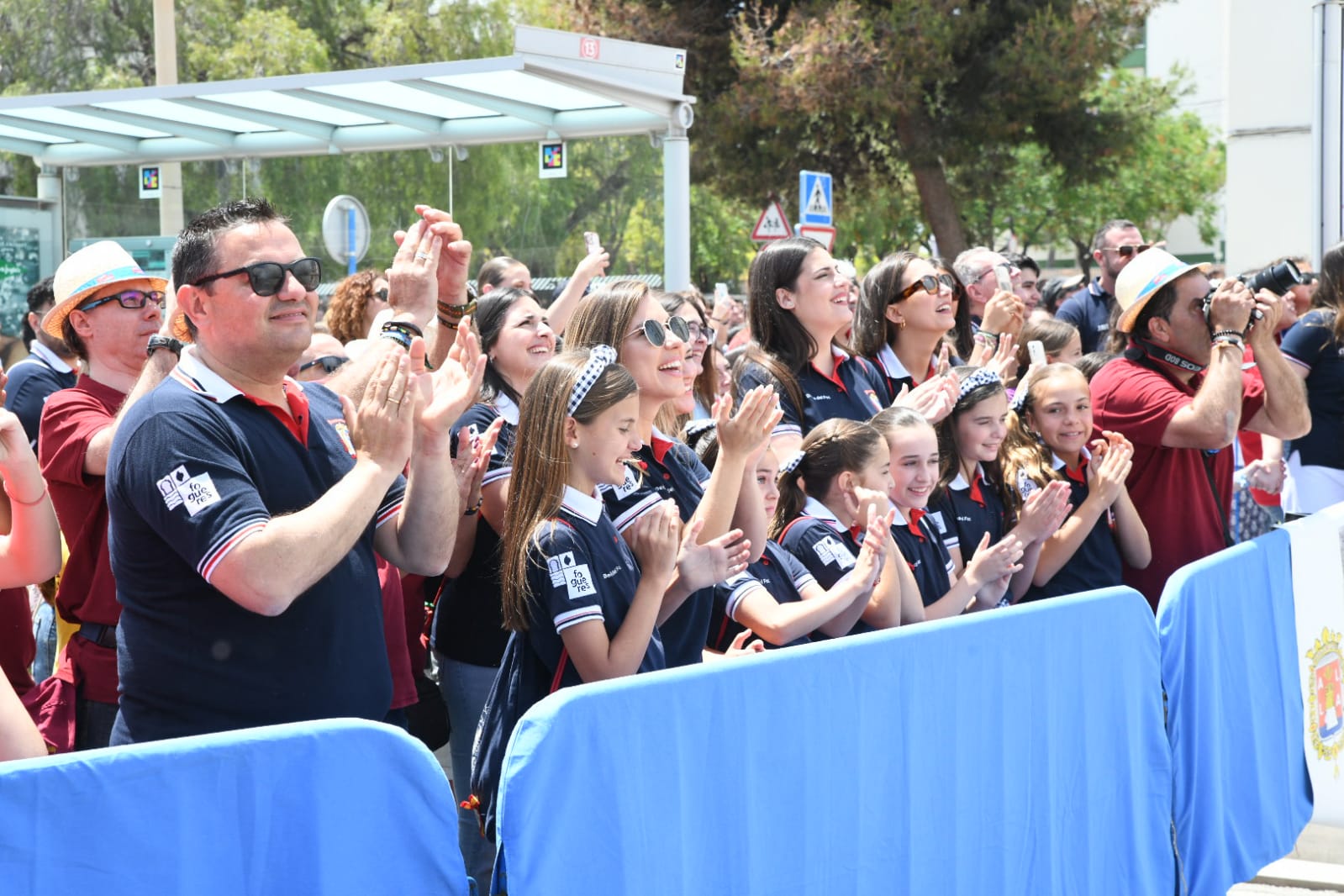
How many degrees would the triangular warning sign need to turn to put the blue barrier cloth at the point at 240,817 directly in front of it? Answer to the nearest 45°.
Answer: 0° — it already faces it

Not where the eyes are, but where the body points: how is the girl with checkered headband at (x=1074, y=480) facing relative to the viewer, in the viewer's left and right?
facing the viewer and to the right of the viewer

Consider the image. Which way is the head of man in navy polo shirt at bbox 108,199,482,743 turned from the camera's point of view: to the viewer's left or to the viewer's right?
to the viewer's right

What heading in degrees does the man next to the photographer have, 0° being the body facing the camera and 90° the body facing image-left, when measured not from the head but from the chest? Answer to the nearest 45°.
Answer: approximately 315°

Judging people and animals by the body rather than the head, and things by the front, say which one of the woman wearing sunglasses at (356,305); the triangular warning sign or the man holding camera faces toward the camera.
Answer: the triangular warning sign

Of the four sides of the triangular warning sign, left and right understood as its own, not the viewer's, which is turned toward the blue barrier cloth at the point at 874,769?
front

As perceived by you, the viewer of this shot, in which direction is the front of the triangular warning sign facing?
facing the viewer
